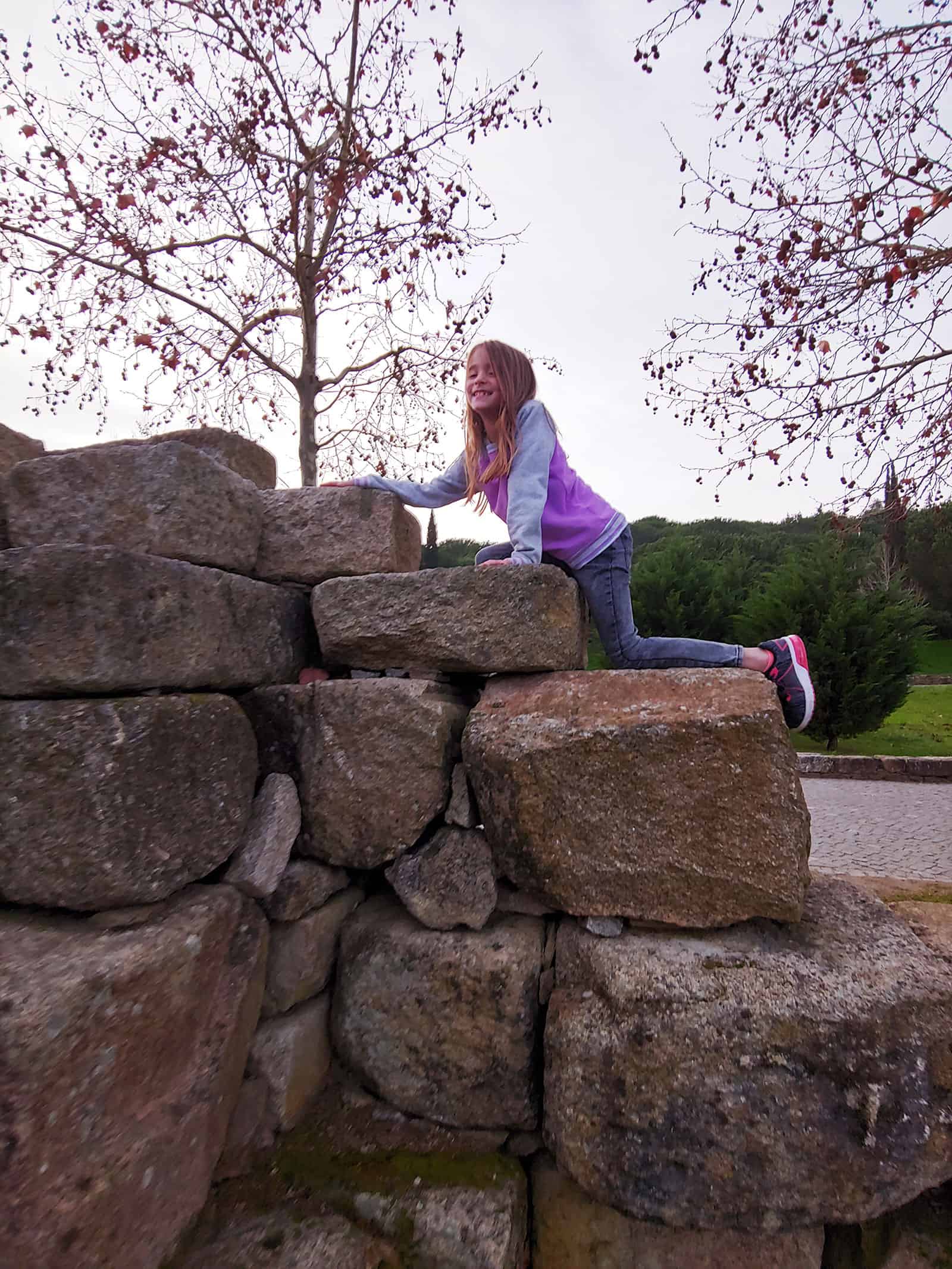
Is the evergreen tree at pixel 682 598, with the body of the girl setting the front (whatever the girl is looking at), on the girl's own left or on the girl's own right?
on the girl's own right

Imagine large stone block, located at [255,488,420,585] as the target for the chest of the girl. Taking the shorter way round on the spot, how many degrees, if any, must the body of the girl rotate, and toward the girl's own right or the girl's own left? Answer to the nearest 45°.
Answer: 0° — they already face it

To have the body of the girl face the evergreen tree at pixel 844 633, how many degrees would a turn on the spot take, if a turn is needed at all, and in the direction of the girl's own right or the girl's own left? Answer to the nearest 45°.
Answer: approximately 135° to the girl's own right

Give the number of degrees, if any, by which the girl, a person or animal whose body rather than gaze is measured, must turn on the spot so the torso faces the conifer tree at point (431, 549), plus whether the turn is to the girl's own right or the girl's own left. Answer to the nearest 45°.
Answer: approximately 90° to the girl's own right

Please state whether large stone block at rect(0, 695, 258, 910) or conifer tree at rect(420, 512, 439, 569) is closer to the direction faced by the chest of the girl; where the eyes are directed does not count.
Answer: the large stone block

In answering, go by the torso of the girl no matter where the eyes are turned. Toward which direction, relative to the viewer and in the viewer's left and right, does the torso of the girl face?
facing to the left of the viewer

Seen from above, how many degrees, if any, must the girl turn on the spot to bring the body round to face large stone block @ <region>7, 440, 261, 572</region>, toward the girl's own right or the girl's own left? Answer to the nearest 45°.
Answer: approximately 45° to the girl's own left

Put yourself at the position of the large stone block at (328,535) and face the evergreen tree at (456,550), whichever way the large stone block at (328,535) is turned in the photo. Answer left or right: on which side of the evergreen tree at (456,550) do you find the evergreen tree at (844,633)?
right
